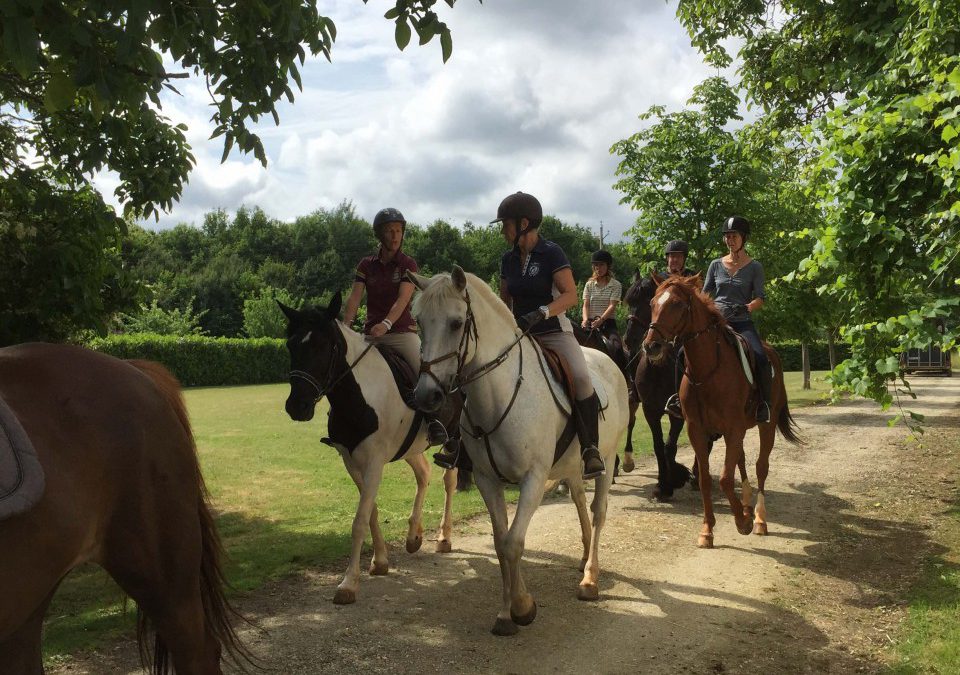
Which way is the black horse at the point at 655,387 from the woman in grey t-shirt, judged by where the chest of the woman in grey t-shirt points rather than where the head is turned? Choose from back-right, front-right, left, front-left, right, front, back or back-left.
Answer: right

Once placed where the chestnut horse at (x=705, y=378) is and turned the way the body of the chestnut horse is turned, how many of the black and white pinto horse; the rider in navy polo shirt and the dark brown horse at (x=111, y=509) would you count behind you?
0

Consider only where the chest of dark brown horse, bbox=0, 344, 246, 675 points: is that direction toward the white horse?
no

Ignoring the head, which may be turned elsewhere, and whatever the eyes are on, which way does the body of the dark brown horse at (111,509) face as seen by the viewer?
to the viewer's left

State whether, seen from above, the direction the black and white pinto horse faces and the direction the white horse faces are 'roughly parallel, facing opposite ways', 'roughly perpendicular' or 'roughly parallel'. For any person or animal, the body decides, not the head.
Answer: roughly parallel

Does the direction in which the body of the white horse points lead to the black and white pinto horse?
no

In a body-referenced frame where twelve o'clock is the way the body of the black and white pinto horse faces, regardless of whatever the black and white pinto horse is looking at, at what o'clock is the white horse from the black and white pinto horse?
The white horse is roughly at 9 o'clock from the black and white pinto horse.

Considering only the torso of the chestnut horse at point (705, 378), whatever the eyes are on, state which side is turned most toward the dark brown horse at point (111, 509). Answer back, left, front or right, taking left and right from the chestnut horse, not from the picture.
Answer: front

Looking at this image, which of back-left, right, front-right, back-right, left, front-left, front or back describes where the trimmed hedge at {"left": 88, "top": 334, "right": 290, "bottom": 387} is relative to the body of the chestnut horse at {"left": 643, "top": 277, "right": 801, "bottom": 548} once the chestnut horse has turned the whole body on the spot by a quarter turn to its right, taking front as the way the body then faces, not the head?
front

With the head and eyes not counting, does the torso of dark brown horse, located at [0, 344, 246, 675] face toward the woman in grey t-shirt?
no

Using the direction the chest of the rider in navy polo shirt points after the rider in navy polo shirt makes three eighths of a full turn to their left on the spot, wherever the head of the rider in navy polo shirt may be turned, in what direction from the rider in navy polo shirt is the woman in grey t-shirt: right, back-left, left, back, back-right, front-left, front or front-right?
front-left

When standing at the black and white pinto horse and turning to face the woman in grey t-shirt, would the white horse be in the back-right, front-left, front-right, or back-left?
front-right

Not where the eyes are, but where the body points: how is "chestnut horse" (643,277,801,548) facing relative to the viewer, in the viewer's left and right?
facing the viewer and to the left of the viewer

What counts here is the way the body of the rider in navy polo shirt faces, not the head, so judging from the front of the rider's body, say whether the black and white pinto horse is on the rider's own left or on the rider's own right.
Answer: on the rider's own right
